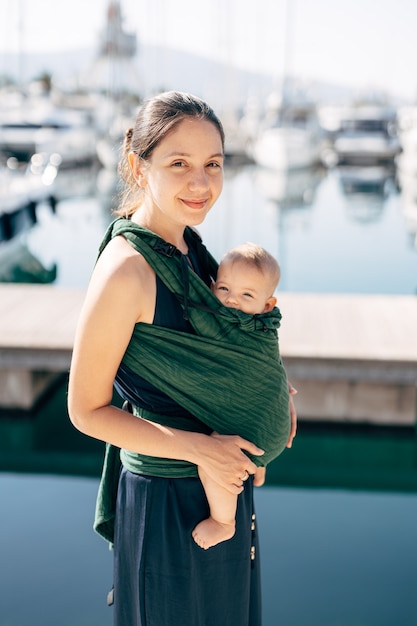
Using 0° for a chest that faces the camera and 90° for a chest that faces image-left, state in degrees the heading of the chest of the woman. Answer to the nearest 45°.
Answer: approximately 315°
